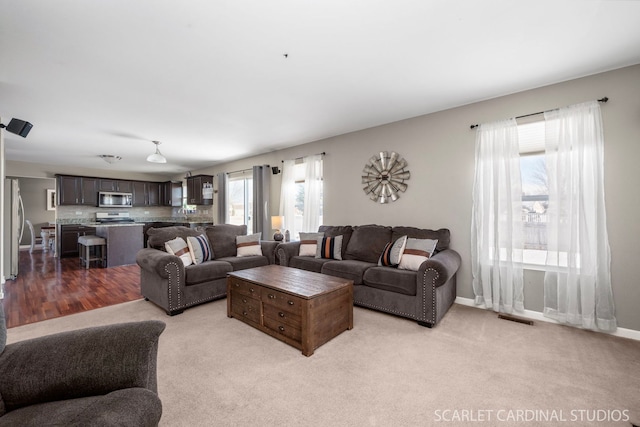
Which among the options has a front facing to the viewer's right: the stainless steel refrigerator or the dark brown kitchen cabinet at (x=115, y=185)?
the stainless steel refrigerator

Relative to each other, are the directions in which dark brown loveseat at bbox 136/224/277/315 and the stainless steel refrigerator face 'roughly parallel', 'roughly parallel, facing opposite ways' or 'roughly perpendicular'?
roughly perpendicular

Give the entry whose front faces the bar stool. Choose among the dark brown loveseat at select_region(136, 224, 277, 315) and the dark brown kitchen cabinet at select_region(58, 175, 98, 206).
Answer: the dark brown kitchen cabinet
